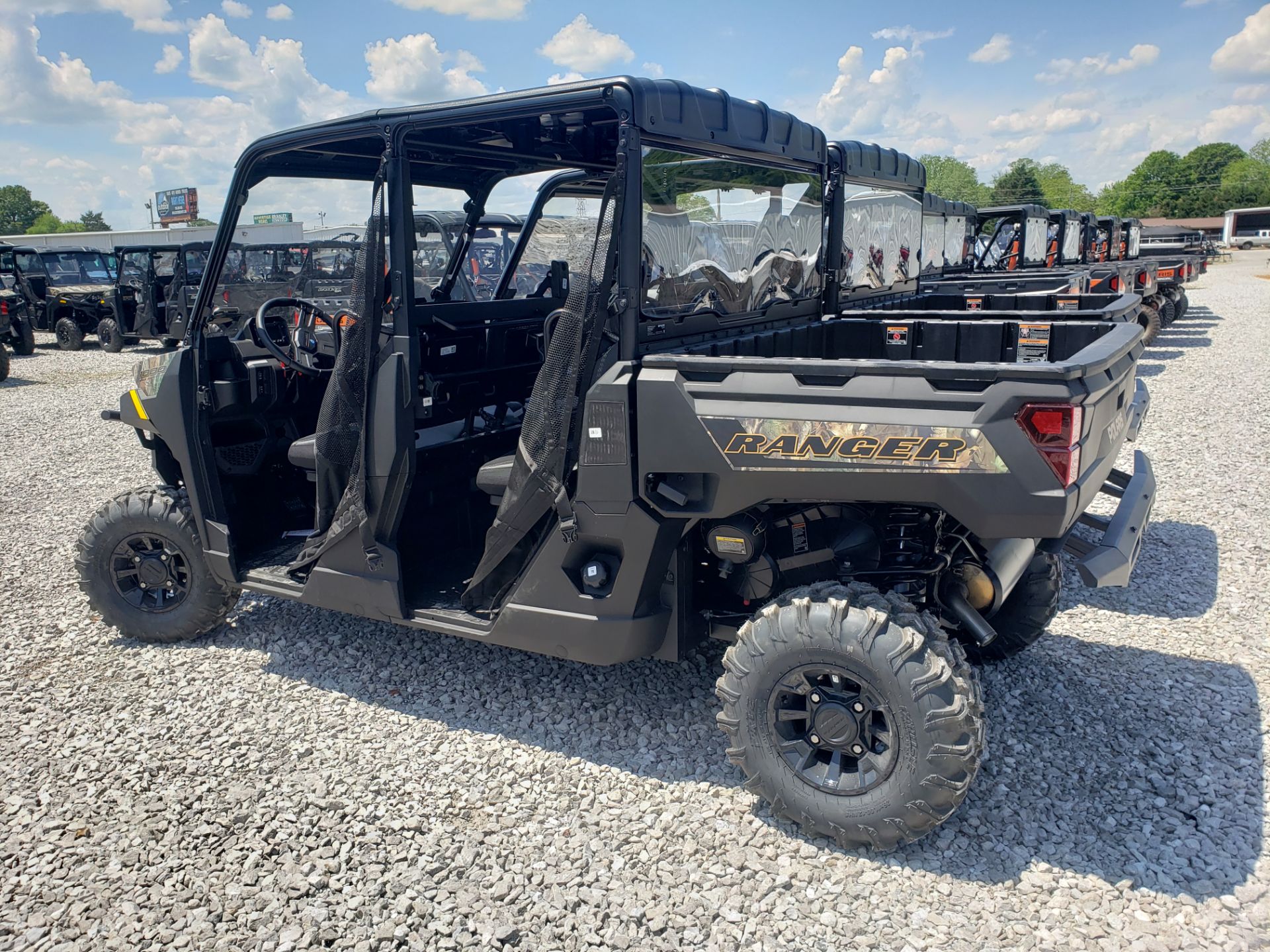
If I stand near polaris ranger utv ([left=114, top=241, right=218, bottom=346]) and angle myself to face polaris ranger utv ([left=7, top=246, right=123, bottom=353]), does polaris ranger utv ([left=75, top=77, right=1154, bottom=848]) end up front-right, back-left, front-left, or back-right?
back-left

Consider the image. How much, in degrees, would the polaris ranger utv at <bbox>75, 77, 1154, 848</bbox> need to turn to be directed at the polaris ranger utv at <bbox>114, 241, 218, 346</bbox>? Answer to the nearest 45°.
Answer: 0° — it already faces it

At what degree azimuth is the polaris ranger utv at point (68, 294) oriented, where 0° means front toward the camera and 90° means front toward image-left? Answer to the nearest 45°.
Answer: approximately 315°

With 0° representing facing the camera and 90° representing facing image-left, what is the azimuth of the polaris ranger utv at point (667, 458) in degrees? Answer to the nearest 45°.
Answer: approximately 135°
